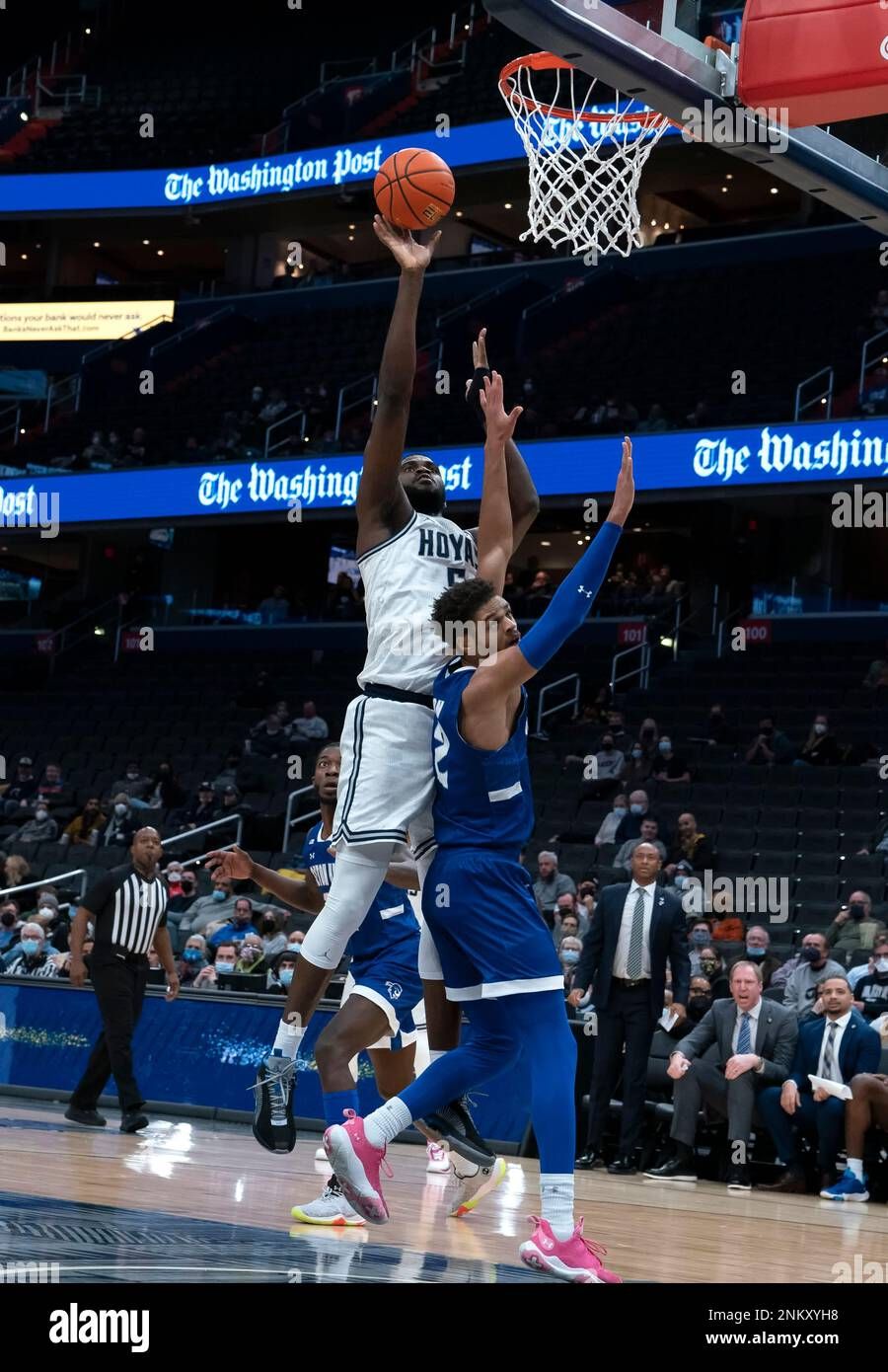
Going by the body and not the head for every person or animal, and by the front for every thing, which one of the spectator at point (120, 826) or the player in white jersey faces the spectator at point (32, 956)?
the spectator at point (120, 826)

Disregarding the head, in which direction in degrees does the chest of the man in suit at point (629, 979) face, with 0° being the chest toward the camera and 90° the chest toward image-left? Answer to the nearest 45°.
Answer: approximately 0°

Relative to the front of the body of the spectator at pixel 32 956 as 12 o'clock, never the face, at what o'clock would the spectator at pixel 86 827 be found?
the spectator at pixel 86 827 is roughly at 6 o'clock from the spectator at pixel 32 956.

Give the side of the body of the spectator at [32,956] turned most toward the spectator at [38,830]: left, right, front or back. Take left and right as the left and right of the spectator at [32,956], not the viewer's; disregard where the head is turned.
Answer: back
